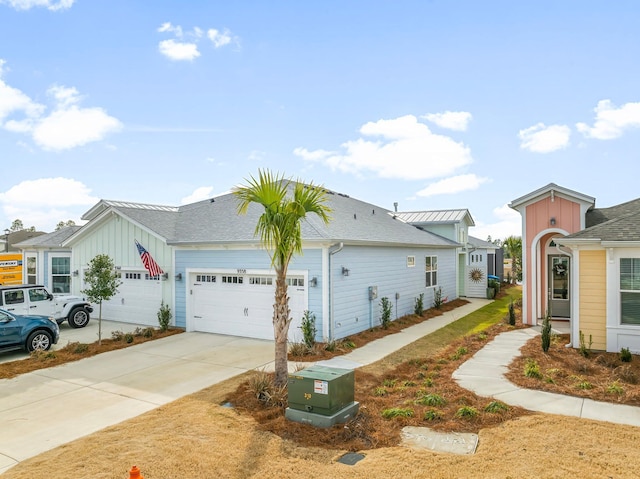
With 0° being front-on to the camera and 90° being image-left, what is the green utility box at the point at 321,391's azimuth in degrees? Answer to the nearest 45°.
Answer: approximately 45°

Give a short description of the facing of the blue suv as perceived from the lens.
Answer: facing to the right of the viewer

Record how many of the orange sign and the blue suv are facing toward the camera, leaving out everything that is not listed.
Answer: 1

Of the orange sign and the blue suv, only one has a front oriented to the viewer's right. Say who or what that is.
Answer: the blue suv

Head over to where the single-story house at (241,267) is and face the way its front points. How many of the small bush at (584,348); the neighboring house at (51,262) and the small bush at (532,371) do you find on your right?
1

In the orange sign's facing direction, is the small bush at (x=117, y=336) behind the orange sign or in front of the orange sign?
in front

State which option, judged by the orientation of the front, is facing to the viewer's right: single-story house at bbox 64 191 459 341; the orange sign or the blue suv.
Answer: the blue suv

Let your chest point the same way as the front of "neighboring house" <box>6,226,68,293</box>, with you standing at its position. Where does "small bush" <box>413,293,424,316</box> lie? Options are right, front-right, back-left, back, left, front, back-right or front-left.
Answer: left

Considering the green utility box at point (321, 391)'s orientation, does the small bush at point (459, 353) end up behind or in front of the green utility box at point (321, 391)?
behind
